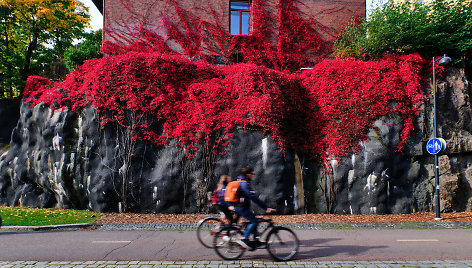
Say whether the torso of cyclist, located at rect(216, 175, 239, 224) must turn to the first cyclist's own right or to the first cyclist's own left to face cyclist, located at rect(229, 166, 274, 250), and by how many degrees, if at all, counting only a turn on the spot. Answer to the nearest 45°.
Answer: approximately 45° to the first cyclist's own right

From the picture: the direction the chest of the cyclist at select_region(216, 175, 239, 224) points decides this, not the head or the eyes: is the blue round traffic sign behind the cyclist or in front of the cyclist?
in front

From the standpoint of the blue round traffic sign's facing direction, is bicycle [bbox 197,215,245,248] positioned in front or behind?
in front

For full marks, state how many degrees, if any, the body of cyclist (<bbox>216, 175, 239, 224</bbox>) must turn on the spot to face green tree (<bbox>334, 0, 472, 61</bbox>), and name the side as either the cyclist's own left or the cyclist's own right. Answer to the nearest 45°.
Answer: approximately 45° to the cyclist's own left

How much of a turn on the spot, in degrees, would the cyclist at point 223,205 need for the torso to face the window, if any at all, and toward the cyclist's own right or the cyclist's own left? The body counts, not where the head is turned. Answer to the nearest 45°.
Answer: approximately 90° to the cyclist's own left

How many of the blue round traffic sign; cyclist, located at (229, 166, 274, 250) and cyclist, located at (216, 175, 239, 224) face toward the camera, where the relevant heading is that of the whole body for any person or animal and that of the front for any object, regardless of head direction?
1

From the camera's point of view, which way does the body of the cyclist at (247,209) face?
to the viewer's right

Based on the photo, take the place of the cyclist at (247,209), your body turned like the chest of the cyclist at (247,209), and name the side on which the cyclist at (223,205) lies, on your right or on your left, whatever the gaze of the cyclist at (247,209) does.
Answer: on your left

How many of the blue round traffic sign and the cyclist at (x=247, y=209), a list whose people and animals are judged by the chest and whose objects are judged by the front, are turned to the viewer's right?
1

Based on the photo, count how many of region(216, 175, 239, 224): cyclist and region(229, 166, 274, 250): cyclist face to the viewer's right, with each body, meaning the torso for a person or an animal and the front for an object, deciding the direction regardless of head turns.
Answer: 2

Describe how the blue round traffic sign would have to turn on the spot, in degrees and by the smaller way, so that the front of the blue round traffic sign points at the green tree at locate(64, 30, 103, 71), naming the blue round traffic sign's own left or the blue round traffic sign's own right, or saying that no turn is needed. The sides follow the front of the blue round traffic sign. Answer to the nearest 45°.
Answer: approximately 90° to the blue round traffic sign's own right

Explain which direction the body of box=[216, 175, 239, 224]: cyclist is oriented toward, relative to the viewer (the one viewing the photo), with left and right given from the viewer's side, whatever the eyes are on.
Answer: facing to the right of the viewer

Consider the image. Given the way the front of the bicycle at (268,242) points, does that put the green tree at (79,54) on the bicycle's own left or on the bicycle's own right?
on the bicycle's own left
